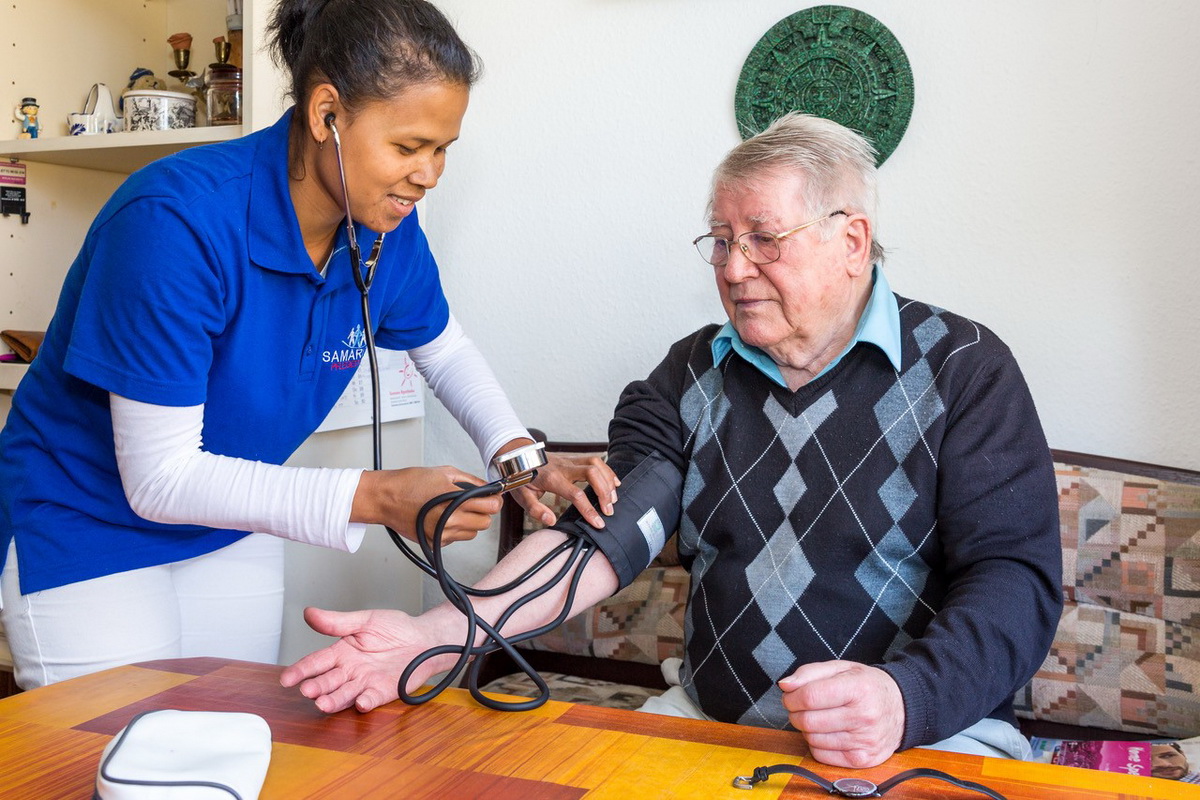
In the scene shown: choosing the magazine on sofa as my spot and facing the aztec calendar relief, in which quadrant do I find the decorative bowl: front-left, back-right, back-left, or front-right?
front-left

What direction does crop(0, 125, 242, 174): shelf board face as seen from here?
toward the camera

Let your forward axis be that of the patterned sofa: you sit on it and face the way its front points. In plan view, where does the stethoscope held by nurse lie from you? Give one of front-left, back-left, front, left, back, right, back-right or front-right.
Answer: front-right

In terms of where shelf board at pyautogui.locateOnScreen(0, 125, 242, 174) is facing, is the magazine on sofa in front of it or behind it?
in front

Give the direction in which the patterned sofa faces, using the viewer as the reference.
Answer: facing the viewer

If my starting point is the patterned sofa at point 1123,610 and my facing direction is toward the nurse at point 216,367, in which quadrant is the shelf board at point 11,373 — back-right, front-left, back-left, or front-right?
front-right

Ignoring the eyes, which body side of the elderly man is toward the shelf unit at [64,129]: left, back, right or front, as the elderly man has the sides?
right

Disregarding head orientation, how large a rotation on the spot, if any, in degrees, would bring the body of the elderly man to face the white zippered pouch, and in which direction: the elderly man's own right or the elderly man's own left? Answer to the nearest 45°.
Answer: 0° — they already face it

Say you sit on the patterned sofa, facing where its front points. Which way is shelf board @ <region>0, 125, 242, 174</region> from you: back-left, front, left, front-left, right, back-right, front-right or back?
right

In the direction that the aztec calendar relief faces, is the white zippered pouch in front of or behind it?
in front

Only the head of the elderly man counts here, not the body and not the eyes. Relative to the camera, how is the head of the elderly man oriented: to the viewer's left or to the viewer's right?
to the viewer's left

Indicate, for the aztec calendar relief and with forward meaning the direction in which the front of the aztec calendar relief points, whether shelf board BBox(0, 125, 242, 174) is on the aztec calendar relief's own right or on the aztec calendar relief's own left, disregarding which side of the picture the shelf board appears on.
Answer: on the aztec calendar relief's own right

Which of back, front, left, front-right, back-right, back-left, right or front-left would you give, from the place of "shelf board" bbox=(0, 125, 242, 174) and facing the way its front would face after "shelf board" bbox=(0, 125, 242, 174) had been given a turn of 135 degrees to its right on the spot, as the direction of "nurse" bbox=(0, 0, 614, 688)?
back-left

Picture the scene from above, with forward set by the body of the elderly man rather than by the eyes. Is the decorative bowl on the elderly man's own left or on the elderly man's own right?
on the elderly man's own right

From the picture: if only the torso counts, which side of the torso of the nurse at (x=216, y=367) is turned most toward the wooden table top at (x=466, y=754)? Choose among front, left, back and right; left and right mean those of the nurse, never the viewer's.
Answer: front

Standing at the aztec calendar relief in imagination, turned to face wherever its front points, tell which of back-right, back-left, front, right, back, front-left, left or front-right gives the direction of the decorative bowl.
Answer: right

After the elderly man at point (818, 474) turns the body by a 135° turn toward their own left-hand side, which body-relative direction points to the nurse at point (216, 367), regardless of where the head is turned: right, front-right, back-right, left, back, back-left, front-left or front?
back

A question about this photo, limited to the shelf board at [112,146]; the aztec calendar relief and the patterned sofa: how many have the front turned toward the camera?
3

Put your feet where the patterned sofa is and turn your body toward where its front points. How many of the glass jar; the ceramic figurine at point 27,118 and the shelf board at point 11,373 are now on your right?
3

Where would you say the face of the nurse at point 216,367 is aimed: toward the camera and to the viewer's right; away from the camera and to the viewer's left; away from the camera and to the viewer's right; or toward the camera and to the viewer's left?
toward the camera and to the viewer's right

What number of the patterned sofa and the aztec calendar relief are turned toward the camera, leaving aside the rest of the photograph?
2

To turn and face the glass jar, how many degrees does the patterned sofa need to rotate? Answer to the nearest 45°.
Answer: approximately 90° to its right

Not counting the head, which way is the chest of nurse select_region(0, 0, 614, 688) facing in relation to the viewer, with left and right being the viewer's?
facing the viewer and to the right of the viewer
